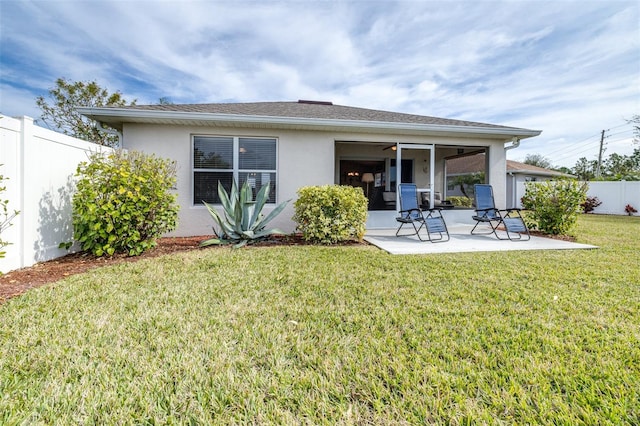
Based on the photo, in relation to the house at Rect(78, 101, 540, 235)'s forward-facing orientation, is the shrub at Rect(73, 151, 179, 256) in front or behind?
behind

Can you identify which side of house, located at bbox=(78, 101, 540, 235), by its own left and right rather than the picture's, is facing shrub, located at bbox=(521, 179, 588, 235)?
right

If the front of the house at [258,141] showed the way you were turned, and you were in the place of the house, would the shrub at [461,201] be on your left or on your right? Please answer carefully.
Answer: on your right

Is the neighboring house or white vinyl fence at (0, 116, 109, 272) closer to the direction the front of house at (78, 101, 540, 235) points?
the neighboring house

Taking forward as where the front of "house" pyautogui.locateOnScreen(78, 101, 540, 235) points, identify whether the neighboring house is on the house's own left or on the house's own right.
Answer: on the house's own right

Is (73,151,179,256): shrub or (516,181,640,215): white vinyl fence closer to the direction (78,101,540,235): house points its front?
the white vinyl fence

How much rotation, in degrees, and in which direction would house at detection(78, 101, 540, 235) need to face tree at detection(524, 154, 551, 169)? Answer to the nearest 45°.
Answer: approximately 45° to its right

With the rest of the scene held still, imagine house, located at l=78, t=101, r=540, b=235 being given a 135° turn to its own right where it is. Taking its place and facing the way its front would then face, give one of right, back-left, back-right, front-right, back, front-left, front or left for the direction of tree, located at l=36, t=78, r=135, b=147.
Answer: back

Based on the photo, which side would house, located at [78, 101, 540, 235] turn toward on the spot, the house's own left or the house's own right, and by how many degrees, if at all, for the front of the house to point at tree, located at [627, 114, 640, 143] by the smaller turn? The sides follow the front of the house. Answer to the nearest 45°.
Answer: approximately 45° to the house's own right

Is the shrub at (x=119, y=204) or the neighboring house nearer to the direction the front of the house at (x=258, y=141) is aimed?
the neighboring house

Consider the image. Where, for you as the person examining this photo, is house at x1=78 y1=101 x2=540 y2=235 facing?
facing away from the viewer

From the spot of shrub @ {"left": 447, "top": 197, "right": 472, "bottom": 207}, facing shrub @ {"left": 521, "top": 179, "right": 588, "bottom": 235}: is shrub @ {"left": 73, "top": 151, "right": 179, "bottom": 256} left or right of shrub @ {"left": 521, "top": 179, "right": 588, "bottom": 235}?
right
